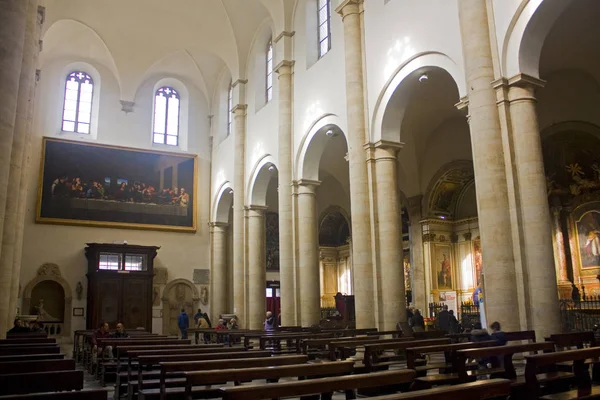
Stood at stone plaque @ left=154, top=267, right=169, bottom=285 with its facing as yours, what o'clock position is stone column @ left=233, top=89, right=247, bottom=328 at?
The stone column is roughly at 11 o'clock from the stone plaque.

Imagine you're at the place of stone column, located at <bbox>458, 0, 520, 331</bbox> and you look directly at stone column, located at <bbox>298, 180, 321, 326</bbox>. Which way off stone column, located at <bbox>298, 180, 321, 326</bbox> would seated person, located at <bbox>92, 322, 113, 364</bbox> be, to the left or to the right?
left

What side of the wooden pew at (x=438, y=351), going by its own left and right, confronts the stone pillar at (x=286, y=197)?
back

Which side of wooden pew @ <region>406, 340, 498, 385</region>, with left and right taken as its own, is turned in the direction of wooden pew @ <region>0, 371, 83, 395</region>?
right

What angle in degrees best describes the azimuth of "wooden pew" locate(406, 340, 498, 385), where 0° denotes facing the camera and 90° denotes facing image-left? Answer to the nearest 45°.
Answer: approximately 315°

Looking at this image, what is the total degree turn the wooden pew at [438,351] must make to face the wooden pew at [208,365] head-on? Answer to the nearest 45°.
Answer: approximately 90° to its right
